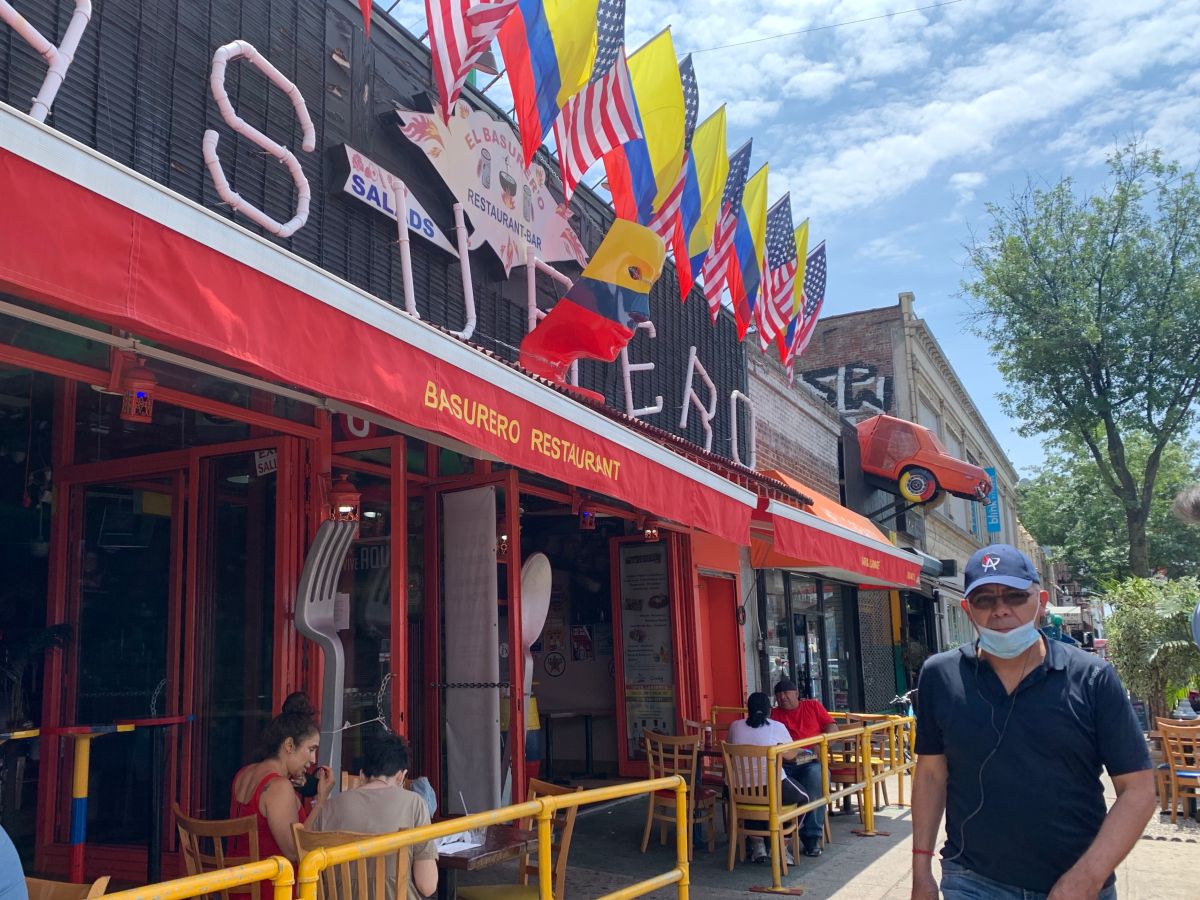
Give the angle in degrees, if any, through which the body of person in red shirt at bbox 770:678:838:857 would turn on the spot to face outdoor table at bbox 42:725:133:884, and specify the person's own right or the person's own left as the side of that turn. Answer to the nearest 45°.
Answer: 0° — they already face it

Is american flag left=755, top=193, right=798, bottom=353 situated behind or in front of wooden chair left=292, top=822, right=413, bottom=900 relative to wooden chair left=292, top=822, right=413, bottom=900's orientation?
in front

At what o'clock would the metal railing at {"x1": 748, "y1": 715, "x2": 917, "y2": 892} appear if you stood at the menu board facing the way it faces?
The metal railing is roughly at 11 o'clock from the menu board.

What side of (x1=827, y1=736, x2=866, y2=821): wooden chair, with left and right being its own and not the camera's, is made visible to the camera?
back

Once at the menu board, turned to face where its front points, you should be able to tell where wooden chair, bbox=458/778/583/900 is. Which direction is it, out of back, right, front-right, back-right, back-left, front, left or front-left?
front

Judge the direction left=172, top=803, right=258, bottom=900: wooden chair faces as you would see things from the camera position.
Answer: facing away from the viewer and to the right of the viewer

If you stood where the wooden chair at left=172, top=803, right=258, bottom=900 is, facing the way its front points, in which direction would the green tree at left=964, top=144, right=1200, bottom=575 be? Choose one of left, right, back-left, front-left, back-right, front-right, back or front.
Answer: front

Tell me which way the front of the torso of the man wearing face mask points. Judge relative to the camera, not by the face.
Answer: toward the camera

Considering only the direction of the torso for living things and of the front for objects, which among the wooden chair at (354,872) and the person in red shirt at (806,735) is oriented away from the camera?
the wooden chair

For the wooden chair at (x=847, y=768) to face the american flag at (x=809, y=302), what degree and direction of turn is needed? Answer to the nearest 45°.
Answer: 0° — it already faces it

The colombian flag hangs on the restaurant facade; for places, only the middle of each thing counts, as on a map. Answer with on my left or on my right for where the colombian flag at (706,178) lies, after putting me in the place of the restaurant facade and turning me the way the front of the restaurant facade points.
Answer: on my left
